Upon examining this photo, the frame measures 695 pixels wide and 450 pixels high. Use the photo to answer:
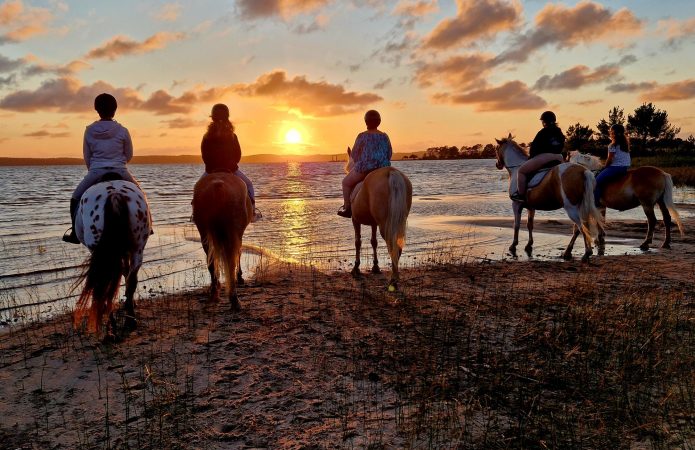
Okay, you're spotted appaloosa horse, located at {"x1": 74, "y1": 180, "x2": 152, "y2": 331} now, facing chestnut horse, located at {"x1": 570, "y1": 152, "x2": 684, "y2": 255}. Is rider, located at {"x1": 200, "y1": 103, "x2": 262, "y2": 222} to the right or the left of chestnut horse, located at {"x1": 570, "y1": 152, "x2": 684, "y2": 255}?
left

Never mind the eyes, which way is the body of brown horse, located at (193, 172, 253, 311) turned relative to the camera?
away from the camera

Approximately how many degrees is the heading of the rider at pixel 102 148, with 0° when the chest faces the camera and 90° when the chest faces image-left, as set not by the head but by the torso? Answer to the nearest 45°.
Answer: approximately 180°

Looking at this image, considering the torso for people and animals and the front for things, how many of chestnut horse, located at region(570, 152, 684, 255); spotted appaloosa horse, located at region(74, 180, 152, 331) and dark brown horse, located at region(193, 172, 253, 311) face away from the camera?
2

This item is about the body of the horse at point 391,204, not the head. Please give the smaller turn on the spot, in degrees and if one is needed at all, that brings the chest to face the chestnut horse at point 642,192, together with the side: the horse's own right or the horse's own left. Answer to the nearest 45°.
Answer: approximately 90° to the horse's own right

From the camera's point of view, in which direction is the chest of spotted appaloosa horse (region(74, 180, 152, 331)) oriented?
away from the camera

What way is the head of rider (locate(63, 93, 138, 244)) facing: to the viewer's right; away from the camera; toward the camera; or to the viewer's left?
away from the camera

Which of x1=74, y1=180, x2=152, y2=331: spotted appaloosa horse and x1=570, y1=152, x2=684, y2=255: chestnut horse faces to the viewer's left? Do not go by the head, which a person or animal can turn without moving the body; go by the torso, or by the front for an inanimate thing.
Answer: the chestnut horse

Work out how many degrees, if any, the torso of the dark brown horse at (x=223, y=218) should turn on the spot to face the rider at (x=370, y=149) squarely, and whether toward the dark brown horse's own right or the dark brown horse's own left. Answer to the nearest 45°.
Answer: approximately 45° to the dark brown horse's own right

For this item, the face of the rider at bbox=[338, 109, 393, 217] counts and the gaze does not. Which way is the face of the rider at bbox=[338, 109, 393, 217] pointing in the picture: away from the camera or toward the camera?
away from the camera

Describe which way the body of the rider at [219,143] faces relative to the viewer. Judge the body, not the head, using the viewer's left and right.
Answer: facing away from the viewer

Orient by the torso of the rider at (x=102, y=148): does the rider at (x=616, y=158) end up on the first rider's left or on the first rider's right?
on the first rider's right

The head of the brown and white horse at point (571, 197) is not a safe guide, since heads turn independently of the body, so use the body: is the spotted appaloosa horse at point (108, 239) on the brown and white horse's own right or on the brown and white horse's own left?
on the brown and white horse's own left

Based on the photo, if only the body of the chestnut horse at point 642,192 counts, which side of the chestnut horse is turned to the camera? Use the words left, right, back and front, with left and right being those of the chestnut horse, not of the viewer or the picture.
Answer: left

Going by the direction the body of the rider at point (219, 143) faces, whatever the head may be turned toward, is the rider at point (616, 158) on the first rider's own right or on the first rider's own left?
on the first rider's own right

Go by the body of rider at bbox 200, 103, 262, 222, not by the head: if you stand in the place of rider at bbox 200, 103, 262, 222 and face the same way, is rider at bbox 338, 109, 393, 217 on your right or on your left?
on your right
